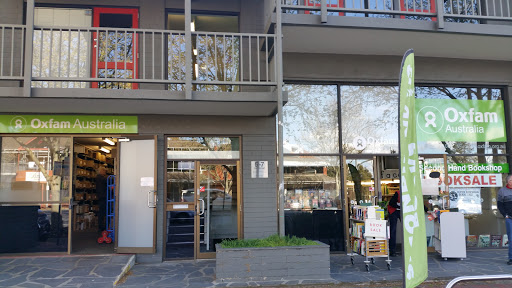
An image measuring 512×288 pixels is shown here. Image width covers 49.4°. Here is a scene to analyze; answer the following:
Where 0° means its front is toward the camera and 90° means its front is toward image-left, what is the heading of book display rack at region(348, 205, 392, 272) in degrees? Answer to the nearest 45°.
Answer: approximately 45°

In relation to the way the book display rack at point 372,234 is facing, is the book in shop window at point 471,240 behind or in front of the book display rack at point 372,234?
behind

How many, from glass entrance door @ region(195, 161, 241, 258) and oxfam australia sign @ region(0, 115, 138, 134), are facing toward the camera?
2

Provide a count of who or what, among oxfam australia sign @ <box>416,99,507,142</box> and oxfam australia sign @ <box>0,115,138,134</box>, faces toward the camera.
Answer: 2

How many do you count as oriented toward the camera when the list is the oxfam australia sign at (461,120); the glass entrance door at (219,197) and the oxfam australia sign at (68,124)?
3

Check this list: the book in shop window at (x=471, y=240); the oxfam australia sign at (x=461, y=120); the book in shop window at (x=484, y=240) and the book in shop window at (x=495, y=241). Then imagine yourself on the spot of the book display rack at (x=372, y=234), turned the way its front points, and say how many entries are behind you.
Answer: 4

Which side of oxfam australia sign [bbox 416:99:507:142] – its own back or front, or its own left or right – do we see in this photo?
front

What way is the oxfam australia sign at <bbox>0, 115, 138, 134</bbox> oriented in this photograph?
toward the camera

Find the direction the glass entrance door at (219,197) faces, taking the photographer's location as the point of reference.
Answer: facing the viewer

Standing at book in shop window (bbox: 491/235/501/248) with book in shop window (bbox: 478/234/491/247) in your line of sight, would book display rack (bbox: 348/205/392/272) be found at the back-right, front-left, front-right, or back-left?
front-left

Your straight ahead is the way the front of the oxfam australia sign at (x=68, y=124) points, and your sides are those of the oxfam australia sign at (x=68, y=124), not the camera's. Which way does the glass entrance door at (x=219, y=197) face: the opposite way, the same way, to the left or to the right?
the same way

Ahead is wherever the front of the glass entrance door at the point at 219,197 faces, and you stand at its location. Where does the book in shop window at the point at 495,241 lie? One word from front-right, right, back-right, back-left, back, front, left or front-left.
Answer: left

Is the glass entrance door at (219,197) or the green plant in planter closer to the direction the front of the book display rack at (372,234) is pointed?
the green plant in planter

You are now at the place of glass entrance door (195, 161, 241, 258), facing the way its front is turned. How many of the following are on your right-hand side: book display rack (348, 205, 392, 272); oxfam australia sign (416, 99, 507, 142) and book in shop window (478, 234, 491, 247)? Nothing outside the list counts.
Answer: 0

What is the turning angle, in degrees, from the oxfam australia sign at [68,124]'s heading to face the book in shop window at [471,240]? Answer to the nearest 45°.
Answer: approximately 90° to its left
